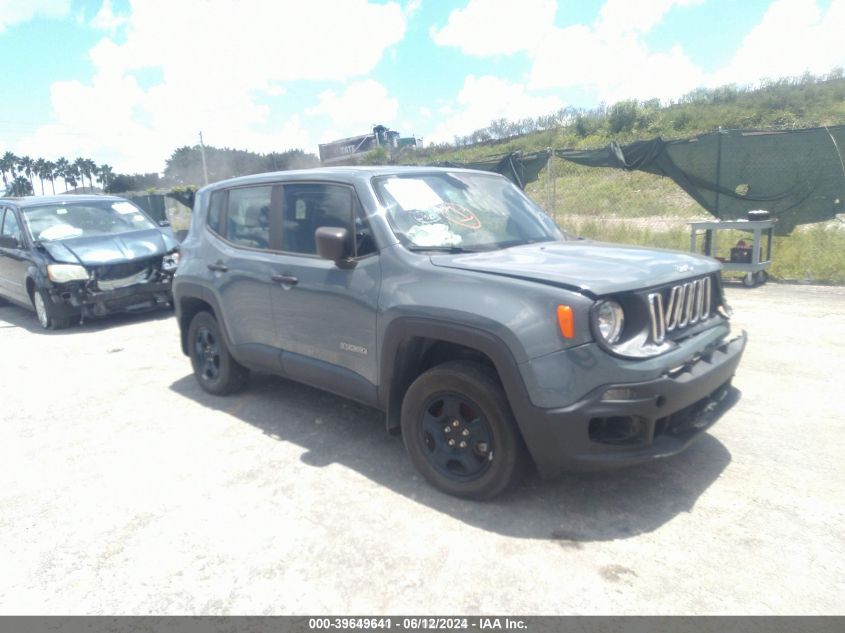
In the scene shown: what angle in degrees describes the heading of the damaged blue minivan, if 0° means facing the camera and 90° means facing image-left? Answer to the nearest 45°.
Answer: approximately 315°

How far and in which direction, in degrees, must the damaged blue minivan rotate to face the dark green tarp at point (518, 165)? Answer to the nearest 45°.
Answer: approximately 45° to its left

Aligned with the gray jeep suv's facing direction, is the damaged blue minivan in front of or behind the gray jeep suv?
behind

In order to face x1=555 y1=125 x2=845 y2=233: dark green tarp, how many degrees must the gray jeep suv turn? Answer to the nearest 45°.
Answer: approximately 90° to its left

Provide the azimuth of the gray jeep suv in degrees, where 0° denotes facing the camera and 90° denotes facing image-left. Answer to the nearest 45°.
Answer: approximately 315°
